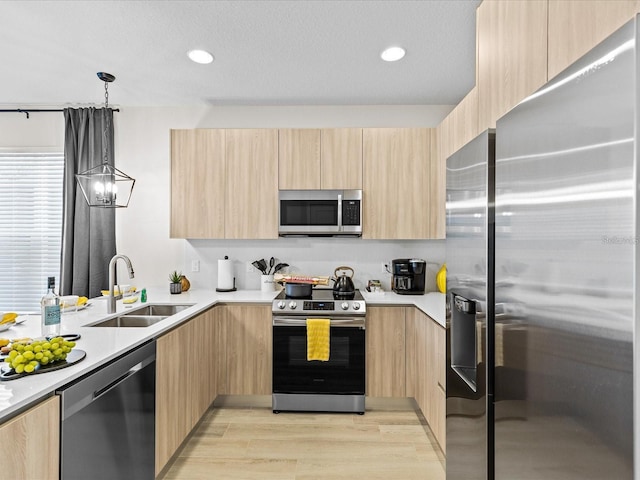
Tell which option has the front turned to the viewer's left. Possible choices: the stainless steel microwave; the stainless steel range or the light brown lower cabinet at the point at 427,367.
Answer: the light brown lower cabinet

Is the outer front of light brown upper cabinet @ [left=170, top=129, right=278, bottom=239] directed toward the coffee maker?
no

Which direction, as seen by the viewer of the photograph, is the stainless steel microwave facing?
facing the viewer

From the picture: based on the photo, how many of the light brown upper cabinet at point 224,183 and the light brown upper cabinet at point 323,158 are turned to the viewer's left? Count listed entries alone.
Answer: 0

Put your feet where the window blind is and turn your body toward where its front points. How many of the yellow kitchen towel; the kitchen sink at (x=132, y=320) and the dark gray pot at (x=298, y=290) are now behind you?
0

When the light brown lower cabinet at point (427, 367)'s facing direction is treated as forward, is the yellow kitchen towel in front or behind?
in front

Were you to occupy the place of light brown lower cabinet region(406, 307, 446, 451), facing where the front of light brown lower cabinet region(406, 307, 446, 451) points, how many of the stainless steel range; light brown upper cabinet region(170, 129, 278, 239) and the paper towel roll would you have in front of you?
3

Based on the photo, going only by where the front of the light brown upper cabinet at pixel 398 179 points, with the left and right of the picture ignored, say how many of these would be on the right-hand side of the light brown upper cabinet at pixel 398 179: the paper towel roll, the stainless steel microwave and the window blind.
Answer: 3

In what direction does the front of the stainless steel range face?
toward the camera

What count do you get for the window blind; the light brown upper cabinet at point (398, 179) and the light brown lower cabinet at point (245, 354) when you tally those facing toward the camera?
3

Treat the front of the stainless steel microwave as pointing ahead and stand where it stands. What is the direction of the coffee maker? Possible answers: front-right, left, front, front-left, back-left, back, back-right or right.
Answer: left

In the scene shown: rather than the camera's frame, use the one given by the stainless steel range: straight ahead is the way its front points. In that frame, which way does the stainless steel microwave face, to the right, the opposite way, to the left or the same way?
the same way

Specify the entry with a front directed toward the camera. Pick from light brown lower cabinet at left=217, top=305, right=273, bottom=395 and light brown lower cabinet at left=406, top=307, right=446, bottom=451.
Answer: light brown lower cabinet at left=217, top=305, right=273, bottom=395

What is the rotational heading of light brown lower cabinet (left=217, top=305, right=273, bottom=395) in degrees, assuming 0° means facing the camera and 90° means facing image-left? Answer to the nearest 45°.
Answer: approximately 0°

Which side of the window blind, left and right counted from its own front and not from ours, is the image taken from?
front

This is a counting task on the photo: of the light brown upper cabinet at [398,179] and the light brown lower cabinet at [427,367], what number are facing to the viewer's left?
1

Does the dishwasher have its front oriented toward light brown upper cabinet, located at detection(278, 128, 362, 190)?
no

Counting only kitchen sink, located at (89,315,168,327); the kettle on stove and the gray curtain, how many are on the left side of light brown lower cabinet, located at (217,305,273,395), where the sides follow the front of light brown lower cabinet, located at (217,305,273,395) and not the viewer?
1
